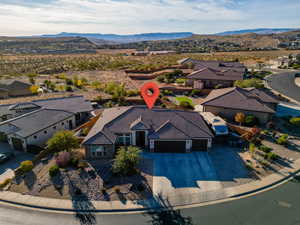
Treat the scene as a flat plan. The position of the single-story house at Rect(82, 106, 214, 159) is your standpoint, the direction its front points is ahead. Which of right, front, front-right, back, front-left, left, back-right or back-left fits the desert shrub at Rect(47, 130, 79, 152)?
right

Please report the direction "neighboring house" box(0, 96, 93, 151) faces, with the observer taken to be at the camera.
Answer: facing the viewer and to the left of the viewer

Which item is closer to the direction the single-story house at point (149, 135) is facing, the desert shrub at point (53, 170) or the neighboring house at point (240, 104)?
the desert shrub

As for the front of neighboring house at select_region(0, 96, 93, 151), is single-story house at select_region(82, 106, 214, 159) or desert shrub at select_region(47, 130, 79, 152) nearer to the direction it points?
the desert shrub

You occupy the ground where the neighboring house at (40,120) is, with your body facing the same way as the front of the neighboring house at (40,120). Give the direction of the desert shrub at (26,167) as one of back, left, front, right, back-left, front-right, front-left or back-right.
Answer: front-left

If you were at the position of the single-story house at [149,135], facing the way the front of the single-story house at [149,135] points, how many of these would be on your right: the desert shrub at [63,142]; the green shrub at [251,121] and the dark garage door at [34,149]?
2

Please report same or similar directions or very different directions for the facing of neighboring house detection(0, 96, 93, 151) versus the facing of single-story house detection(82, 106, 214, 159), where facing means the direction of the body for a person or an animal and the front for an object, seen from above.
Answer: same or similar directions

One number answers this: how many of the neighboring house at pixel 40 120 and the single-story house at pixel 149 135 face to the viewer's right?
0

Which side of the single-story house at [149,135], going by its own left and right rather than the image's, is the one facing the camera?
front

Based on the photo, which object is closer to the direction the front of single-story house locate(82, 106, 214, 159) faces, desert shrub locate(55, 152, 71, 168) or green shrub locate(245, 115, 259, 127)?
the desert shrub

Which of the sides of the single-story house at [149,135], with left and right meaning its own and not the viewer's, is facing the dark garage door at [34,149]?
right

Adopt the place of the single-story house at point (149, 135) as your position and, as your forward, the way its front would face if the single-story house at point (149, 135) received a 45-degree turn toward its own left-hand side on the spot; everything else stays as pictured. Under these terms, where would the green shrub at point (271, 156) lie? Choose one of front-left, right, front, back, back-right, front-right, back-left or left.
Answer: front-left

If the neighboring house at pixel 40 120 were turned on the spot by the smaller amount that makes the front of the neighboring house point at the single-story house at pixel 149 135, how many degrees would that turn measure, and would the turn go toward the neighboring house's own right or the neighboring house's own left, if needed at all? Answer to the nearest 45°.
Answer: approximately 90° to the neighboring house's own left
